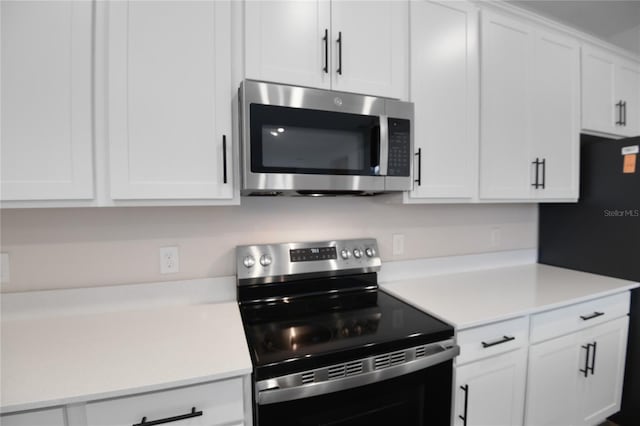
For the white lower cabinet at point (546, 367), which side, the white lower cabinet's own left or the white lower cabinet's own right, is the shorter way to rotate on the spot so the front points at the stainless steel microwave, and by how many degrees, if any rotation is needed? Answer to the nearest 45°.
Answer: approximately 90° to the white lower cabinet's own right

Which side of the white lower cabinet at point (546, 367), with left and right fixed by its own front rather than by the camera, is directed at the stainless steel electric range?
right

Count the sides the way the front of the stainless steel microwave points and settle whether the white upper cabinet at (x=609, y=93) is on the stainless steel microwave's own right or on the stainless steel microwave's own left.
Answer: on the stainless steel microwave's own left

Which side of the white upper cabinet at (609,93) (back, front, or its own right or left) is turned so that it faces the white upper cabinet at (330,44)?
right

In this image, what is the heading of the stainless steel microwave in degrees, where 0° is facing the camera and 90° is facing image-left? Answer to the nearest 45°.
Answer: approximately 315°

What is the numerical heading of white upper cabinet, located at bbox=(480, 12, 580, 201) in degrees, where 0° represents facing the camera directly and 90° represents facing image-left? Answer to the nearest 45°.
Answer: approximately 315°

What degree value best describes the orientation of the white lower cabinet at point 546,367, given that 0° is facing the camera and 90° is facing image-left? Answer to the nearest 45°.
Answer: approximately 315°
